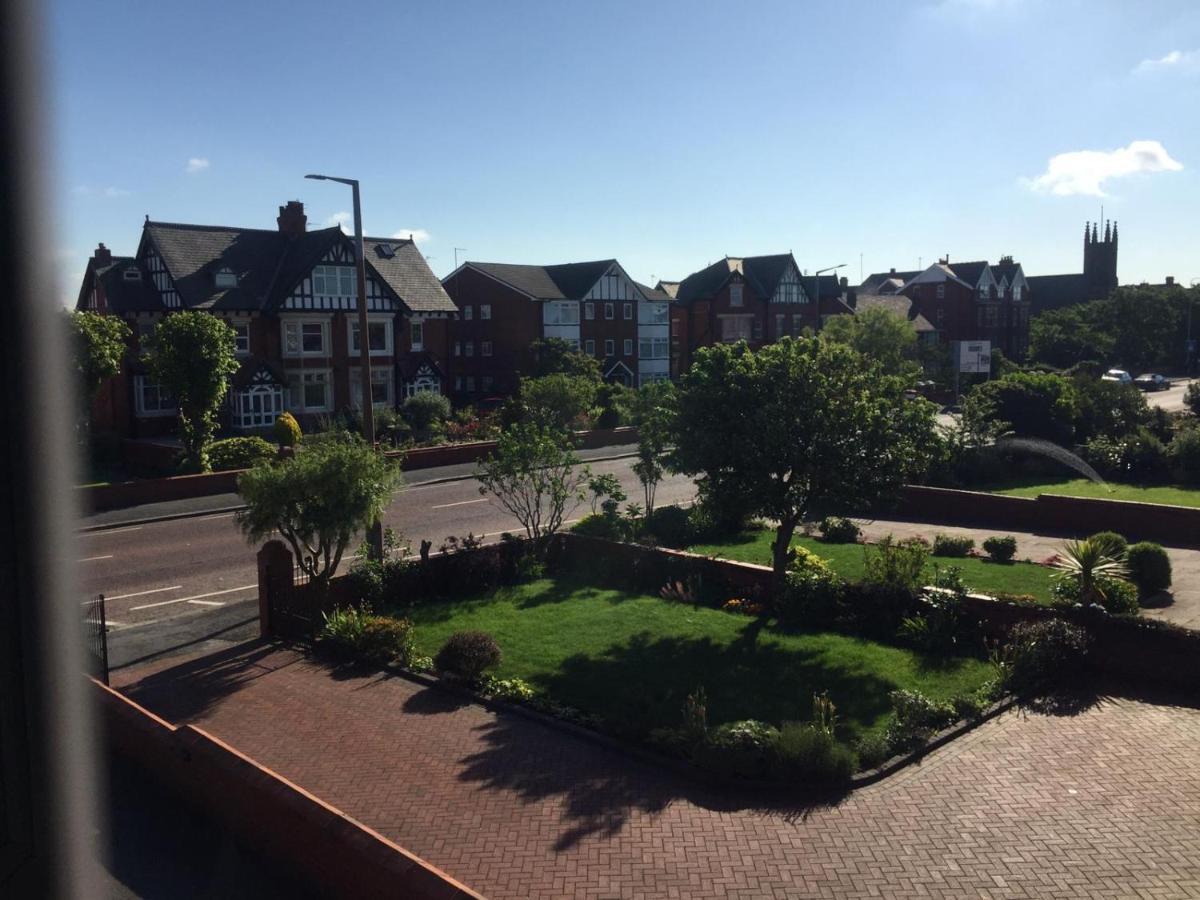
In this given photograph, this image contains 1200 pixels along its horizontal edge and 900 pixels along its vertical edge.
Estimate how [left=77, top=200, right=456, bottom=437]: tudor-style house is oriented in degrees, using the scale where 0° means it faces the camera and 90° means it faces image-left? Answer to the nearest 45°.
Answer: approximately 315°

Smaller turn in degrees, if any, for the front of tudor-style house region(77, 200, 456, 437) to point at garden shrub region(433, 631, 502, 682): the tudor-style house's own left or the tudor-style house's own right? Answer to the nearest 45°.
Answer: approximately 45° to the tudor-style house's own right

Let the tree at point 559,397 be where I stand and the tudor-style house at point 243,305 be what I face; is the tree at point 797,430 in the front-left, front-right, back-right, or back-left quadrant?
back-left

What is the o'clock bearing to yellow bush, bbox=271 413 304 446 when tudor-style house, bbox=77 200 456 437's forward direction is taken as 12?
The yellow bush is roughly at 1 o'clock from the tudor-style house.

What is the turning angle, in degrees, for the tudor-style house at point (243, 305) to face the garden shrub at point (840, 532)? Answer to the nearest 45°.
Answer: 0° — it already faces it

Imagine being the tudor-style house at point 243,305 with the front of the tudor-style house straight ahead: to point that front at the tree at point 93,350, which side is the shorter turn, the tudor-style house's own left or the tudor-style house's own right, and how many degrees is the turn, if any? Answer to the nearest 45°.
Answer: approximately 45° to the tudor-style house's own right
